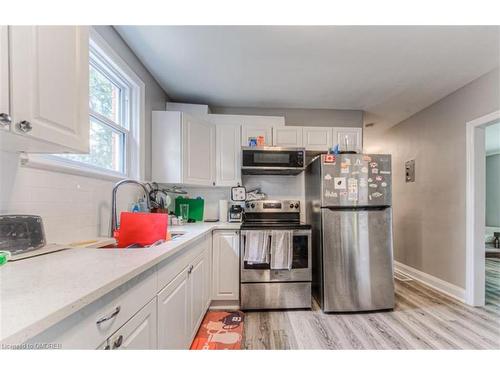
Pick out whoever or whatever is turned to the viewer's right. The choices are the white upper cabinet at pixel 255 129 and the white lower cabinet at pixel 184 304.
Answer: the white lower cabinet

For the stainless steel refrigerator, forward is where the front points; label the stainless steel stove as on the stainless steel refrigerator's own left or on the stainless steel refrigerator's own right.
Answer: on the stainless steel refrigerator's own right

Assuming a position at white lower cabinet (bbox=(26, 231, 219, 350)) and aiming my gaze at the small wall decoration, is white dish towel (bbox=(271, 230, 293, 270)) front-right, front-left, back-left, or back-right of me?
front-left

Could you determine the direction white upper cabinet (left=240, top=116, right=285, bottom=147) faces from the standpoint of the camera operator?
facing the viewer

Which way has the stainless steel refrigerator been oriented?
toward the camera

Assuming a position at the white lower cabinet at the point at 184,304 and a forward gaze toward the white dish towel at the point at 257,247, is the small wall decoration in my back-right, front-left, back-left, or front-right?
front-right

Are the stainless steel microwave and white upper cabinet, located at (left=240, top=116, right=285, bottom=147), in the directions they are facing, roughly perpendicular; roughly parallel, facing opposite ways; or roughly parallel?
roughly parallel

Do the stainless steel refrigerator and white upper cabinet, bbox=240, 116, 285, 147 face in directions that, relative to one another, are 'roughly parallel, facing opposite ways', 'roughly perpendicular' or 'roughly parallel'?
roughly parallel

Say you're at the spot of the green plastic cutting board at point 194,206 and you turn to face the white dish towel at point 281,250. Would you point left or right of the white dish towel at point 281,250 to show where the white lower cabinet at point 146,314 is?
right

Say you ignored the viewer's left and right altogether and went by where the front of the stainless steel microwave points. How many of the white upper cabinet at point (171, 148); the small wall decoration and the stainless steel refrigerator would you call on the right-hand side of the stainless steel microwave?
1

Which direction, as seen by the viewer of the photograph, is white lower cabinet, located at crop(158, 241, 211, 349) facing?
facing to the right of the viewer
